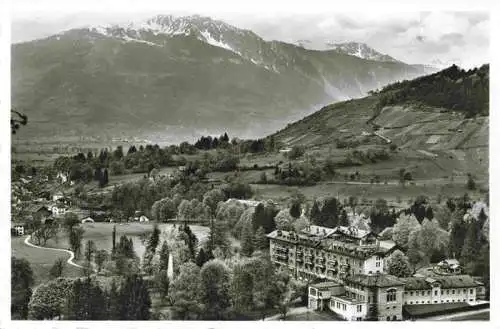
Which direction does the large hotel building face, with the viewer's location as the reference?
facing the viewer and to the left of the viewer

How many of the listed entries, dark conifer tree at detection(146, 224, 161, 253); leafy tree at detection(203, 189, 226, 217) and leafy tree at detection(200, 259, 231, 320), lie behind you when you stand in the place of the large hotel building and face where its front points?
0

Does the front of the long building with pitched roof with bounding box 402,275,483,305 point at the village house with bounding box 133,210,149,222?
no

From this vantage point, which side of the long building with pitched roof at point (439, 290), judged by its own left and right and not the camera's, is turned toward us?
front

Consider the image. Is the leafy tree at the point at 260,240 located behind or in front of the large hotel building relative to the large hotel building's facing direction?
in front

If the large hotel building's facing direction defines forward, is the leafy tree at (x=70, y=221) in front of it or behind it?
in front
